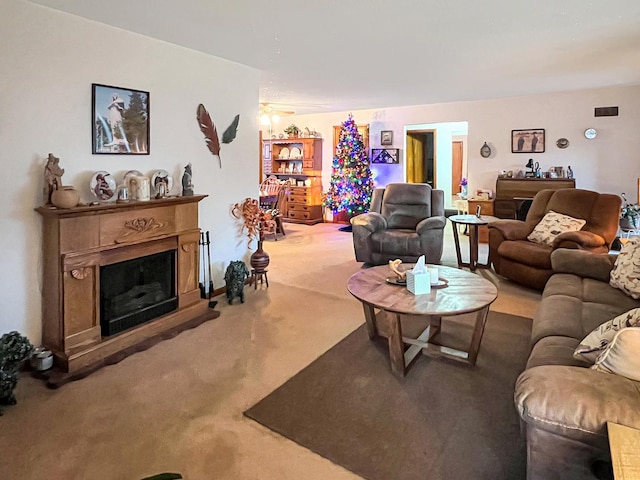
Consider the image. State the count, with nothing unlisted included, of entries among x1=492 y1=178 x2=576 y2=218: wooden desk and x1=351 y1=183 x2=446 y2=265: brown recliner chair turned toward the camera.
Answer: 2

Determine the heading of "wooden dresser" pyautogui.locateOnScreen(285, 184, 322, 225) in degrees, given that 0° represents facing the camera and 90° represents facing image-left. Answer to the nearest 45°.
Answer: approximately 45°

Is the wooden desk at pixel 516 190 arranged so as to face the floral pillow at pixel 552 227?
yes

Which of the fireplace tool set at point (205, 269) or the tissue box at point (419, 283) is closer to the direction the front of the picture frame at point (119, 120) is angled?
the tissue box

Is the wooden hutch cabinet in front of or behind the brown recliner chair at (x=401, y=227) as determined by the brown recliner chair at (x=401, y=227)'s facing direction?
behind

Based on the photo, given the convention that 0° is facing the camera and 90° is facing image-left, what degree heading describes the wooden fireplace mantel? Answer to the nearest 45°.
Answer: approximately 315°

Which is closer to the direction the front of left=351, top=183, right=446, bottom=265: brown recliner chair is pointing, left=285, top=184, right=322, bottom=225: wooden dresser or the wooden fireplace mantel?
the wooden fireplace mantel

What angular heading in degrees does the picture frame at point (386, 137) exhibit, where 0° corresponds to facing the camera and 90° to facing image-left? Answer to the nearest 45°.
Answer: approximately 0°
